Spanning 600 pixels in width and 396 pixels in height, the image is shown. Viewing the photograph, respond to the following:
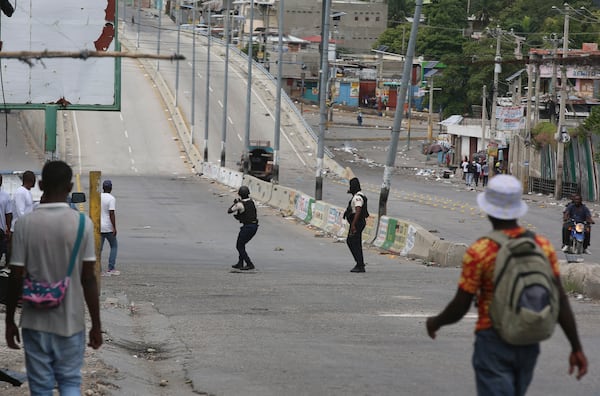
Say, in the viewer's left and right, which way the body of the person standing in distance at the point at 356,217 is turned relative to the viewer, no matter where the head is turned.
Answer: facing to the left of the viewer

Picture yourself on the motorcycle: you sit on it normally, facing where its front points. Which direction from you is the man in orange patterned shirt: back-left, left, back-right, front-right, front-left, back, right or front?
front

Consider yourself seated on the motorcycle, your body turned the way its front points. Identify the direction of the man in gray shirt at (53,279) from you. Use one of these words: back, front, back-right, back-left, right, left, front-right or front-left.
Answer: front

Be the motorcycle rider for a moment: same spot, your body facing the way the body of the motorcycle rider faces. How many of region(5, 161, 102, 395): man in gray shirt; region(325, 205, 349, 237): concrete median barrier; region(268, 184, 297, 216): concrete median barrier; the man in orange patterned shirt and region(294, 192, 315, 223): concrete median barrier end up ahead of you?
2

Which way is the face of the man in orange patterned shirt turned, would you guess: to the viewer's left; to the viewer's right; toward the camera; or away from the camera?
away from the camera

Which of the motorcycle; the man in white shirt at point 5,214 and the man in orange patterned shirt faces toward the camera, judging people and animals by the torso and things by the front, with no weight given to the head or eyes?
the motorcycle

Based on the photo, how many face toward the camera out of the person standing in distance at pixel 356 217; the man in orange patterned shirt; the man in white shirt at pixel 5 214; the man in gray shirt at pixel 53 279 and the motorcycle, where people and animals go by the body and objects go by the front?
1

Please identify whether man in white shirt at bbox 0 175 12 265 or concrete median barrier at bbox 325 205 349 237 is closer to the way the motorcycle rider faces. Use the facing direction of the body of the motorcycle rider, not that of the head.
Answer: the man in white shirt

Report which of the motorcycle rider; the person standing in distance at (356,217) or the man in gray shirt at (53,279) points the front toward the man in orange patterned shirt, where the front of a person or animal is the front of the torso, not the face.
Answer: the motorcycle rider

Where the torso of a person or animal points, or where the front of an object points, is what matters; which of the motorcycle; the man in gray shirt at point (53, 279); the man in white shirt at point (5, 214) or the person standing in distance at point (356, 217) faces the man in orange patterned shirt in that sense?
the motorcycle

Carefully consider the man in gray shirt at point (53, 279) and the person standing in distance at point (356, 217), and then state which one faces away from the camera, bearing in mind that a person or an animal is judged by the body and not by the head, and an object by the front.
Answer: the man in gray shirt

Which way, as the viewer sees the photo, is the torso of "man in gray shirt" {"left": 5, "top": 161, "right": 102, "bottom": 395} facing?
away from the camera

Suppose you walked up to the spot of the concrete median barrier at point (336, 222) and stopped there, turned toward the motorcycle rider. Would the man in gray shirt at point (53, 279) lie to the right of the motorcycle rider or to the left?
right

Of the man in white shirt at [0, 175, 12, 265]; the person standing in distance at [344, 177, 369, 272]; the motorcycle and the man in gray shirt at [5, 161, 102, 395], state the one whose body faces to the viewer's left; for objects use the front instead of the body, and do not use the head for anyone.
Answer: the person standing in distance

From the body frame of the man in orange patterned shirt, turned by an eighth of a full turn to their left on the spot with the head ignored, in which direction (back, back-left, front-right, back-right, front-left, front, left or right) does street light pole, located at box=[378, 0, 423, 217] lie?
right

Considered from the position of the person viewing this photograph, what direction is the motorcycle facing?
facing the viewer

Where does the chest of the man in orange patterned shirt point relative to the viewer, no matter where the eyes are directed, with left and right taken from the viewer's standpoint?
facing away from the viewer and to the left of the viewer

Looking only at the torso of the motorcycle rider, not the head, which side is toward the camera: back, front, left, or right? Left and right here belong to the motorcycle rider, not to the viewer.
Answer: front

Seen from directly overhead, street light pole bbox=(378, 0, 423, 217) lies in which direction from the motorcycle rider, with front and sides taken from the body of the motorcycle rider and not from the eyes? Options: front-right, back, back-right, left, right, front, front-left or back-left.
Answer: back-right
